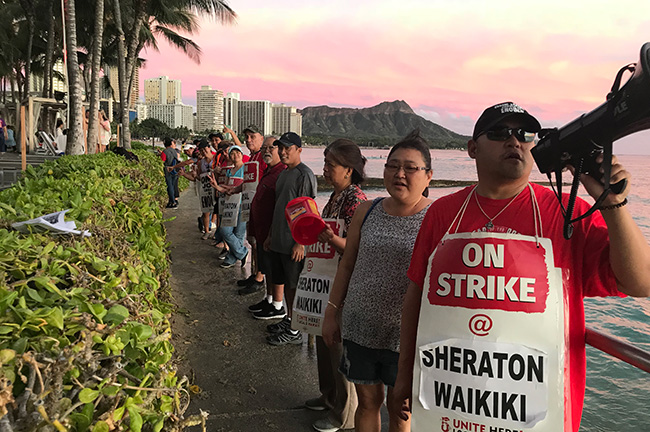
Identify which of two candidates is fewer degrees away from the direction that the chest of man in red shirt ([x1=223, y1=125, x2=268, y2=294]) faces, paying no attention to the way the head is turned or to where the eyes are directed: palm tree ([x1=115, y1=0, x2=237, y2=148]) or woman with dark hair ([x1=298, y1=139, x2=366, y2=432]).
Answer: the woman with dark hair

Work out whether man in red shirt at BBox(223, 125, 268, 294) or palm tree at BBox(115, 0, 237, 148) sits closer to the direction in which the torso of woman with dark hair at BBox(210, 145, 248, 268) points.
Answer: the man in red shirt
